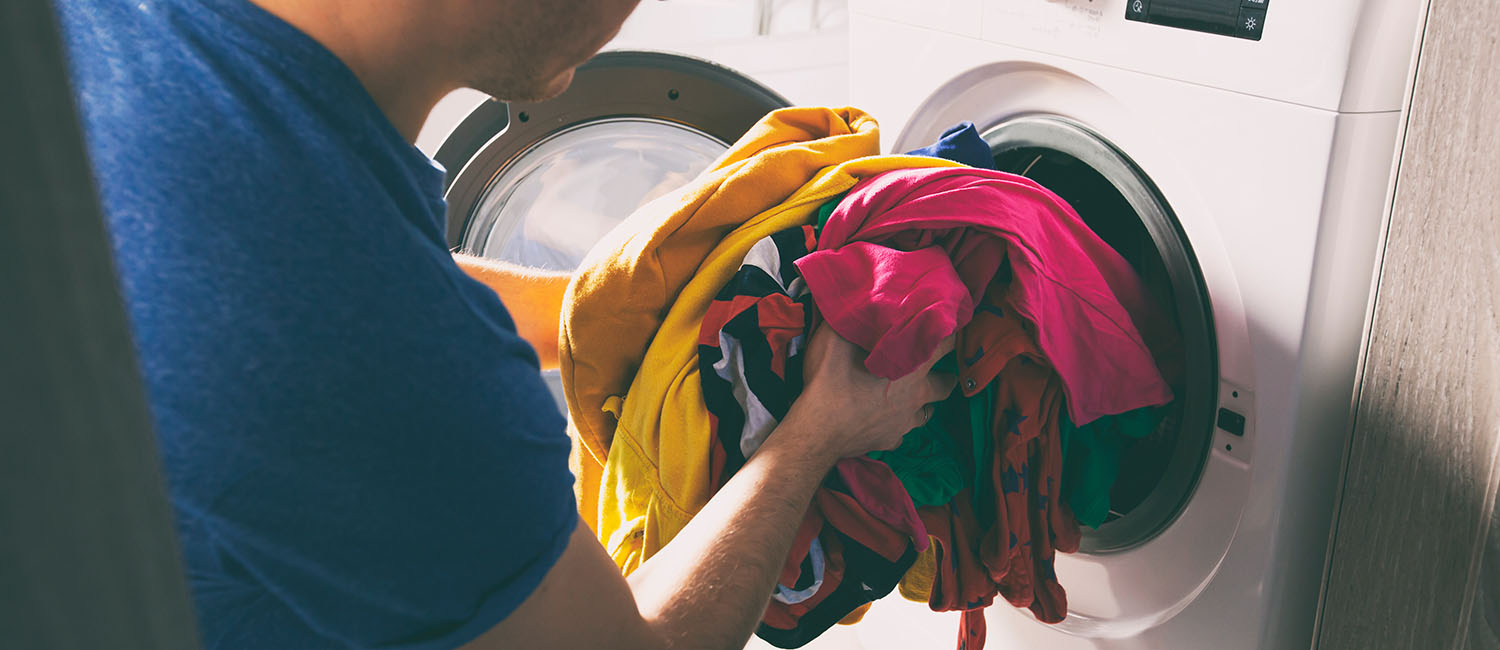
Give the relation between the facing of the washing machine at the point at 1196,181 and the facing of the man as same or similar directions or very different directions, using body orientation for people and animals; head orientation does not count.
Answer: very different directions

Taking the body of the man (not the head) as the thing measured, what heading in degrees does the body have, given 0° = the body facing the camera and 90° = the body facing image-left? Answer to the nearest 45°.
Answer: approximately 225°

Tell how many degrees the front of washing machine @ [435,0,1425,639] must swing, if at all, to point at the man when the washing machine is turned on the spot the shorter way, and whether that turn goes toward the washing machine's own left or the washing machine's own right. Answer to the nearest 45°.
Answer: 0° — it already faces them

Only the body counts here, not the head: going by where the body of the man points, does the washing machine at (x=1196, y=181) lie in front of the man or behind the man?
in front

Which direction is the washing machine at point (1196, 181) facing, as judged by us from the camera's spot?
facing the viewer and to the left of the viewer
